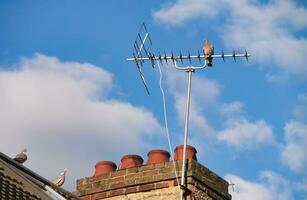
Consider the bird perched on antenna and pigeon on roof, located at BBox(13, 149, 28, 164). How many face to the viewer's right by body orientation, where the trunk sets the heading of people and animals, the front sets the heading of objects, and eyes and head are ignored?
1

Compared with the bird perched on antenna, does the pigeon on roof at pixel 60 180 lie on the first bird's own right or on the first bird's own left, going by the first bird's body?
on the first bird's own right

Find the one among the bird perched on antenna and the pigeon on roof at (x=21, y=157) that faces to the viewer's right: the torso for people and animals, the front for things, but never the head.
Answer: the pigeon on roof

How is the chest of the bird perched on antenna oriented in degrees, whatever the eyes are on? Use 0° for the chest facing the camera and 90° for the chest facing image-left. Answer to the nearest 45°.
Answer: approximately 45°

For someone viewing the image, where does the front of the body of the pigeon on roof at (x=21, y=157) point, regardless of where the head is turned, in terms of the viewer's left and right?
facing to the right of the viewer
